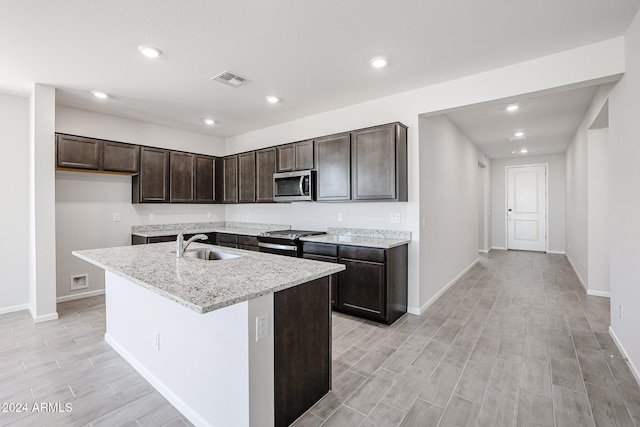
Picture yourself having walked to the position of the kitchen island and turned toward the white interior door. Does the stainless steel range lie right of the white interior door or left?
left

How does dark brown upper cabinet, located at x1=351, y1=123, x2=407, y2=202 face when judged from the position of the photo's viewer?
facing the viewer and to the left of the viewer

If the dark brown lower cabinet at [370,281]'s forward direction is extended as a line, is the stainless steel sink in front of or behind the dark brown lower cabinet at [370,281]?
in front

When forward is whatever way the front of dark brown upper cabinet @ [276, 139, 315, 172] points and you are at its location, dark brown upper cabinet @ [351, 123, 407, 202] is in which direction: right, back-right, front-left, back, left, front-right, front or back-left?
left

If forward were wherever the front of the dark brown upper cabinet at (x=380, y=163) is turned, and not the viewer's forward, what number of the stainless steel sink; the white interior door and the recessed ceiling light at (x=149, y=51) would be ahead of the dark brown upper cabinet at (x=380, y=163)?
2

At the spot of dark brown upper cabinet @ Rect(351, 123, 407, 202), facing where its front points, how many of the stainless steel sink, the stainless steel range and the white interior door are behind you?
1

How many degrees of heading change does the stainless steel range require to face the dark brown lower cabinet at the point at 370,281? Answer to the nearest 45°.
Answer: approximately 90° to its left
